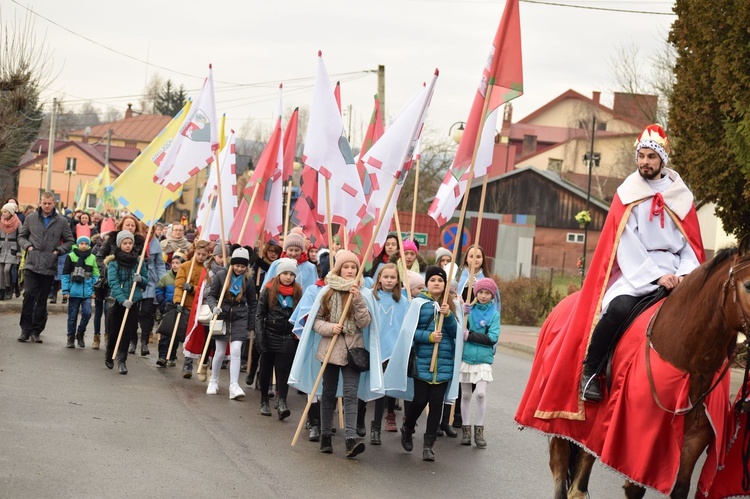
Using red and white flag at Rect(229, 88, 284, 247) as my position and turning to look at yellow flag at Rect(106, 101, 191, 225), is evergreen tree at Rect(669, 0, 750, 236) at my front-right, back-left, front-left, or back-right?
back-right

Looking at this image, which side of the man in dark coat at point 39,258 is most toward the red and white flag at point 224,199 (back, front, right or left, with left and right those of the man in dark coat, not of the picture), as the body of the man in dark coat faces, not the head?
left

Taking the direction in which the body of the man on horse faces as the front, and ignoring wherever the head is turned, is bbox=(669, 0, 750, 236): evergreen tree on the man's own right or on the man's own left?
on the man's own left

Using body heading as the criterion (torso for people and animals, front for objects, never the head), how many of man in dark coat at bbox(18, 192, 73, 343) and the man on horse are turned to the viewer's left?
0

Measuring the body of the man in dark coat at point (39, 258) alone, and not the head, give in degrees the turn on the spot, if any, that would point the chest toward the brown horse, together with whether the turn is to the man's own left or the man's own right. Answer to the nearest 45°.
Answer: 0° — they already face it

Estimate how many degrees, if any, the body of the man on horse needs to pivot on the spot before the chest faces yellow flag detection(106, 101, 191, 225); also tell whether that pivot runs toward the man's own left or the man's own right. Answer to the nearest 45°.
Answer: approximately 180°

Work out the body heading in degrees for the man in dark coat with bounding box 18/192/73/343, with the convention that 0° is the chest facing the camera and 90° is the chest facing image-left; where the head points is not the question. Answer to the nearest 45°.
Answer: approximately 0°

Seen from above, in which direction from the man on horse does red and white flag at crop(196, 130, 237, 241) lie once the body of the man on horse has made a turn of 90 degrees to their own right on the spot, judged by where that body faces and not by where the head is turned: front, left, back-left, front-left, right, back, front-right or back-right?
right
